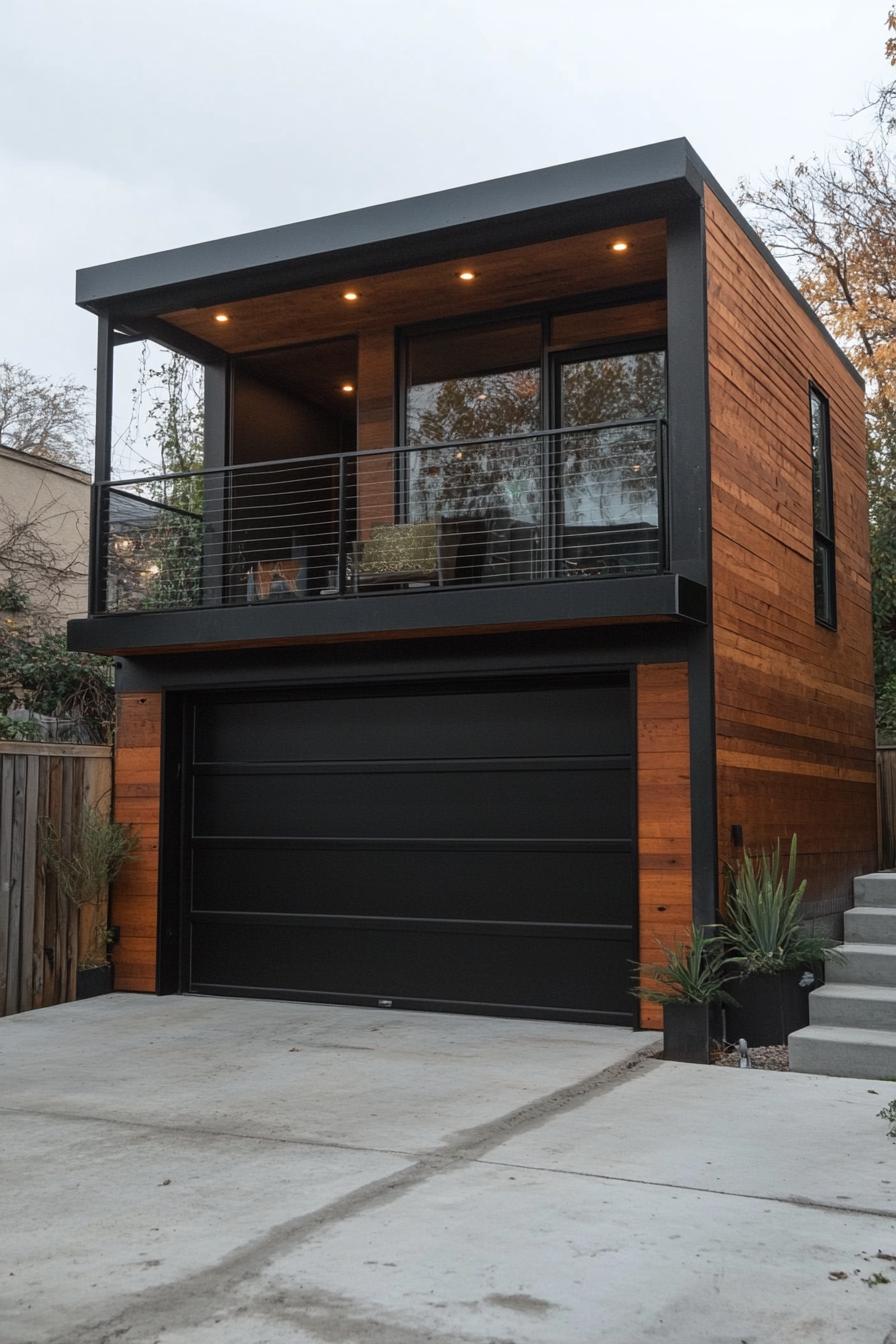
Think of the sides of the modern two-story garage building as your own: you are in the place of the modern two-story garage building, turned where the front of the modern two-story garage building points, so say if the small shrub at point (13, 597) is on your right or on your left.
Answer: on your right

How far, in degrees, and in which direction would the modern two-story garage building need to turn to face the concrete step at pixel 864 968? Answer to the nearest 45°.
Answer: approximately 45° to its left

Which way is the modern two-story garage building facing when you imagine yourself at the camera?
facing the viewer and to the left of the viewer

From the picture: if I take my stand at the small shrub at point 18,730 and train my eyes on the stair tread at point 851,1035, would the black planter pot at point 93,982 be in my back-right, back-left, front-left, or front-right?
front-right

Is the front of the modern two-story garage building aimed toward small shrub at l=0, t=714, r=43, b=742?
no

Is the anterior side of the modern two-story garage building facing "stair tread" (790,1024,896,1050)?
no

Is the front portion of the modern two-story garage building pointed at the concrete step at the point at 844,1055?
no
